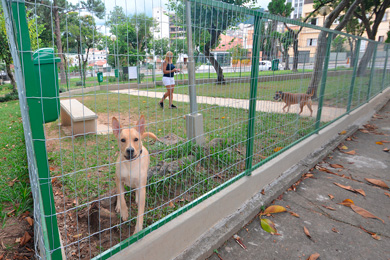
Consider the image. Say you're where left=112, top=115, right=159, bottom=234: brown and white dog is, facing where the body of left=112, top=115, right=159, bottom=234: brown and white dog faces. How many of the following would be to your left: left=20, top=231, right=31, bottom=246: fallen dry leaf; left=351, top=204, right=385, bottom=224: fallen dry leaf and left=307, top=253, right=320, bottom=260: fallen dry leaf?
2

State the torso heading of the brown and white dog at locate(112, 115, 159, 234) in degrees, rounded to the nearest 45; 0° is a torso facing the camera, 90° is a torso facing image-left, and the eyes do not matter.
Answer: approximately 0°

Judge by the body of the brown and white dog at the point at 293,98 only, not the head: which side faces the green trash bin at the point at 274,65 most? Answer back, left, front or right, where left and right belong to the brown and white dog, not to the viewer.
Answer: right

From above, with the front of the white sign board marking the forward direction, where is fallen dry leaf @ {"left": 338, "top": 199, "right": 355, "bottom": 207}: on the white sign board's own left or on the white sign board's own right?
on the white sign board's own left

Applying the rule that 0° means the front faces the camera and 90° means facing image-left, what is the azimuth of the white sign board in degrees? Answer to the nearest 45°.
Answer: approximately 0°

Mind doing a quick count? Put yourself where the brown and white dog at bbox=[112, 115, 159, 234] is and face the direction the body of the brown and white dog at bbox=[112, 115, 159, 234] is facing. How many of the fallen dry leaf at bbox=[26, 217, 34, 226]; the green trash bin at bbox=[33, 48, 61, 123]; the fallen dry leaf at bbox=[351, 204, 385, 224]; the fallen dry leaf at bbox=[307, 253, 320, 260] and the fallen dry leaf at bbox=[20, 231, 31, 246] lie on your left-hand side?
2
